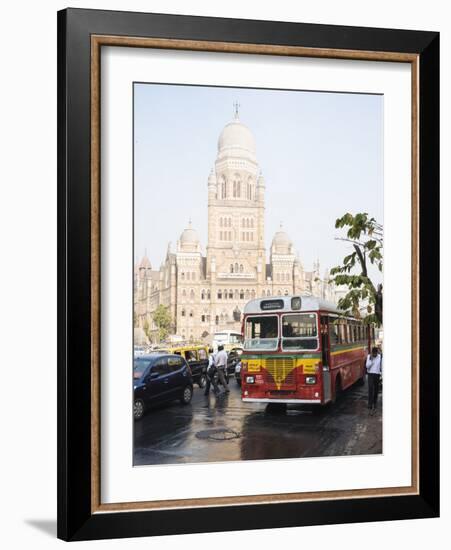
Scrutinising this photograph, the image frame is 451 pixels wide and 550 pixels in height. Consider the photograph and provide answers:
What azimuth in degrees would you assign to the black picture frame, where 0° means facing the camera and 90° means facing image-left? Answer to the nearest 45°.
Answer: approximately 315°
